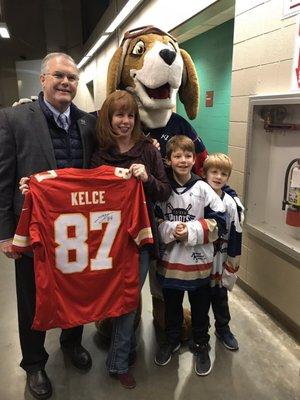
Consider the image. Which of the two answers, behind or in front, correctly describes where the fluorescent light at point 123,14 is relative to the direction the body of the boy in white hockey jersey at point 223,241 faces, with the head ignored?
behind

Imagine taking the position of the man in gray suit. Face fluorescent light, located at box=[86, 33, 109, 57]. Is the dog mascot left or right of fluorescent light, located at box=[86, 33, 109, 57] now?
right

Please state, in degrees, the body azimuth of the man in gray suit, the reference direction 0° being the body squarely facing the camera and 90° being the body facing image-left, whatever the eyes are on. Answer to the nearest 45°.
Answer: approximately 315°

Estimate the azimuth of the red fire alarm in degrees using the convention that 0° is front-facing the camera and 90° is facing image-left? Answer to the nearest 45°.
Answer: approximately 45°

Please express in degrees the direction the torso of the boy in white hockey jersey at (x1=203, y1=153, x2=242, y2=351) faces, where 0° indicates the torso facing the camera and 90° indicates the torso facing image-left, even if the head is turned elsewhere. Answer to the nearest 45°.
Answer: approximately 0°

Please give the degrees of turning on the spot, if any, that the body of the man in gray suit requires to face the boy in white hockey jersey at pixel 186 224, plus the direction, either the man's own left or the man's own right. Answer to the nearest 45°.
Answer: approximately 45° to the man's own left

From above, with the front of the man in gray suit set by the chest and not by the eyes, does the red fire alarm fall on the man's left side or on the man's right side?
on the man's left side

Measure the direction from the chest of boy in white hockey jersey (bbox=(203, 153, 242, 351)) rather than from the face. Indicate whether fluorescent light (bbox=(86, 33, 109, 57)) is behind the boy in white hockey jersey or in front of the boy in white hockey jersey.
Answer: behind
